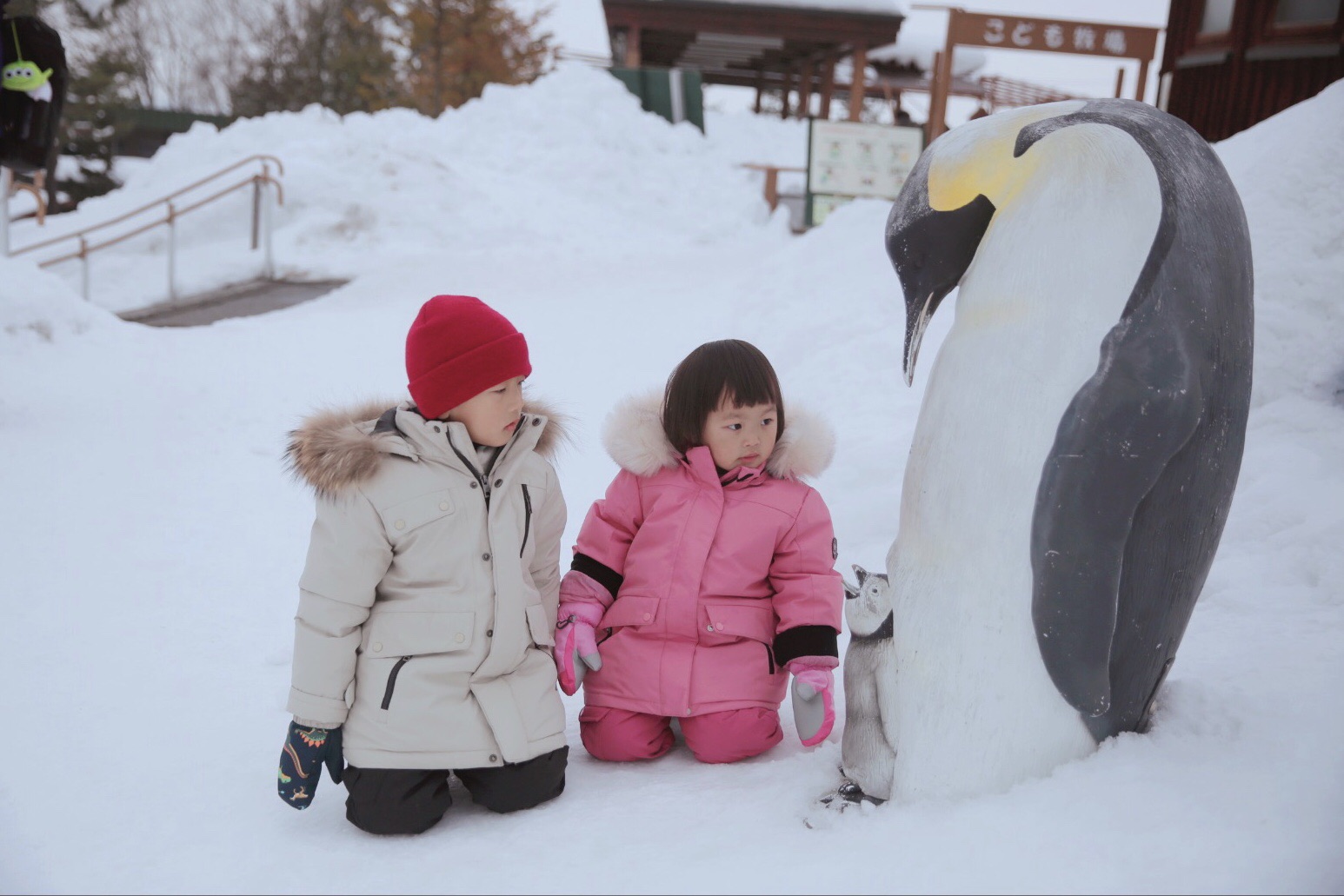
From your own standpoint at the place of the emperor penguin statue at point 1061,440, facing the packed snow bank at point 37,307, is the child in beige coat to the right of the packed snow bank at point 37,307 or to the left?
left

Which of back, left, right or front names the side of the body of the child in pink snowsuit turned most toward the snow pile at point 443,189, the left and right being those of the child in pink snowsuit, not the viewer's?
back

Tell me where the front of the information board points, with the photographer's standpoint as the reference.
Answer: facing the viewer

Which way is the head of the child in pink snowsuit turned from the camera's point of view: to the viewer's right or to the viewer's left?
to the viewer's right

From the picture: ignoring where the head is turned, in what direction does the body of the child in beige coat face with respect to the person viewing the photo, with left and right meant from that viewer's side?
facing the viewer and to the right of the viewer

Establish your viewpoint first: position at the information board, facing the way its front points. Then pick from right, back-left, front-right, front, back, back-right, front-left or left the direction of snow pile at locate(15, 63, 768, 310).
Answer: right

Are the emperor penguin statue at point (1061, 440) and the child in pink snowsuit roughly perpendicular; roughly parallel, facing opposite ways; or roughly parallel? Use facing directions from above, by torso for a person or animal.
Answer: roughly perpendicular

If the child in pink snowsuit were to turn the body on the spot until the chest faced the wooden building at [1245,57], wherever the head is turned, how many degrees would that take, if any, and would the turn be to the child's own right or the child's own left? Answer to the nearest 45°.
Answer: approximately 135° to the child's own left

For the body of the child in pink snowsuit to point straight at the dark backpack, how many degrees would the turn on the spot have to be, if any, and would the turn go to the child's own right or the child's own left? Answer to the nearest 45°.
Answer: approximately 135° to the child's own right

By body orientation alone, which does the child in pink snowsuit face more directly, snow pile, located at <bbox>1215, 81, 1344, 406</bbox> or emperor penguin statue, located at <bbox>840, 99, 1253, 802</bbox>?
the emperor penguin statue

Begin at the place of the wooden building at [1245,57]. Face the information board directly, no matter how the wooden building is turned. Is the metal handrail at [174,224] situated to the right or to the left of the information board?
left

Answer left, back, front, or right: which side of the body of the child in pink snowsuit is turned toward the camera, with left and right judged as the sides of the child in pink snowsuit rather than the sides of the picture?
front

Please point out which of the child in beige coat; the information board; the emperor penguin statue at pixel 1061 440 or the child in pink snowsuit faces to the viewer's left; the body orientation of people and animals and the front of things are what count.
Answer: the emperor penguin statue

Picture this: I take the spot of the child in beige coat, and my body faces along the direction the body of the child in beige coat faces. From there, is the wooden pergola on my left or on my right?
on my left

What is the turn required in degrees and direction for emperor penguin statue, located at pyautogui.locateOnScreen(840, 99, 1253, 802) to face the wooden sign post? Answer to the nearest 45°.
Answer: approximately 90° to its right
